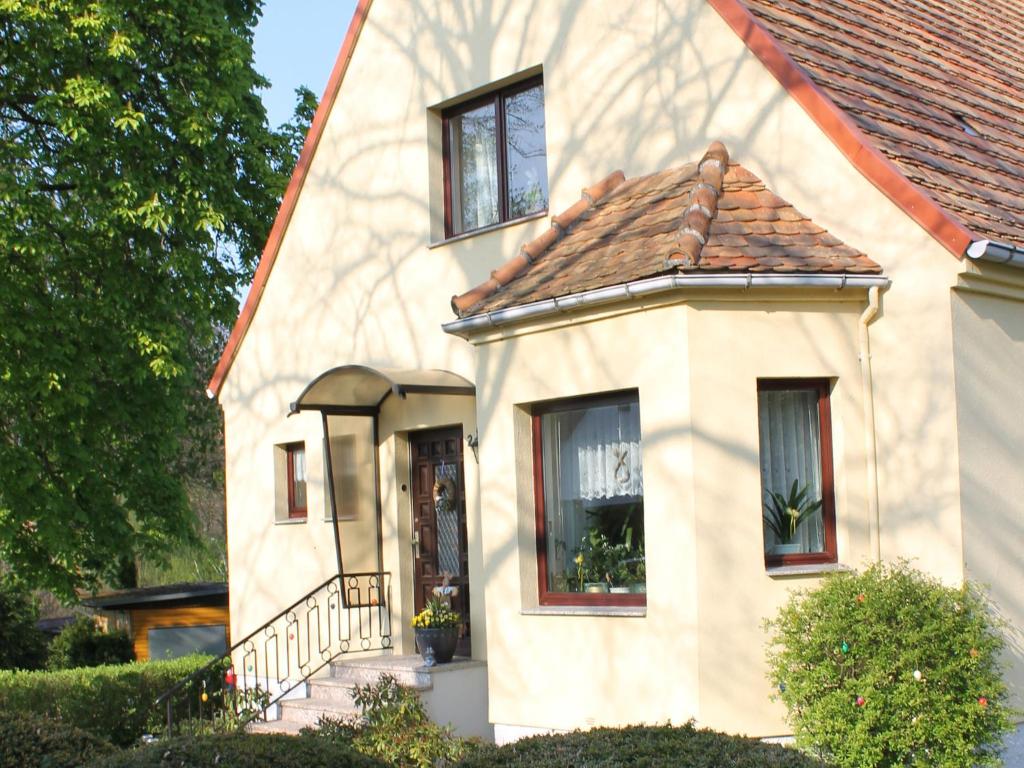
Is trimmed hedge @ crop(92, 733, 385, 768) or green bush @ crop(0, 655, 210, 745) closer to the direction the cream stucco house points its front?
the trimmed hedge

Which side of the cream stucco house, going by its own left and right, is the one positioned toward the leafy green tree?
right

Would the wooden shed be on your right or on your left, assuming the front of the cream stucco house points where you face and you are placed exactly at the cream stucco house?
on your right

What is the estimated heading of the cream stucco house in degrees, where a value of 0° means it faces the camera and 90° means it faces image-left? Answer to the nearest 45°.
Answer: approximately 45°

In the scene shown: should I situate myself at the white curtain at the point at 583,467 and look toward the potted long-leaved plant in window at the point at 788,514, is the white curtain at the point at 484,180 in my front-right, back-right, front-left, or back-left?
back-left

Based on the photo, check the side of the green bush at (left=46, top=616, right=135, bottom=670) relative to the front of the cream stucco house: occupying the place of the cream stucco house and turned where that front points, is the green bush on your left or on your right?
on your right

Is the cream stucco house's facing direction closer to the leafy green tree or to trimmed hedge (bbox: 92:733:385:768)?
the trimmed hedge

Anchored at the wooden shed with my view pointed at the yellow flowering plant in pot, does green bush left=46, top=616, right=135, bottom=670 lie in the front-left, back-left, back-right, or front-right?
front-right
